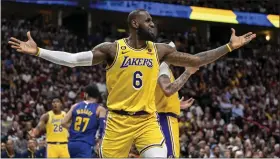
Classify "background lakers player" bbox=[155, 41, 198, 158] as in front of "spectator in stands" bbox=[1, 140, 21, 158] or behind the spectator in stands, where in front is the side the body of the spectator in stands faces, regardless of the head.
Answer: in front

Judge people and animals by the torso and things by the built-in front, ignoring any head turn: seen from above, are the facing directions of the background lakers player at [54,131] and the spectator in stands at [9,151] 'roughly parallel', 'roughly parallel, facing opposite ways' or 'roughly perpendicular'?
roughly parallel

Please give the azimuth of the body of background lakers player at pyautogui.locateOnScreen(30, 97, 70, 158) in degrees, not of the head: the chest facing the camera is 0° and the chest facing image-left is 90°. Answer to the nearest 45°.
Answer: approximately 0°

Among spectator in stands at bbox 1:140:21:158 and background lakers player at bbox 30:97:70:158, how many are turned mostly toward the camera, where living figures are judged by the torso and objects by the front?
2

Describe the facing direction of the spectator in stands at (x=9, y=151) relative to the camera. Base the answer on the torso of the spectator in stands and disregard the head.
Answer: toward the camera

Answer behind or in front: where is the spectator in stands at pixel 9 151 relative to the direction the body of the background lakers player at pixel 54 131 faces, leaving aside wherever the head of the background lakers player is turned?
behind

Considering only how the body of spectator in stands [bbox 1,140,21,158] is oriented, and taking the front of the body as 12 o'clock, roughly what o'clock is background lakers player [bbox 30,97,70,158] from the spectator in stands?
The background lakers player is roughly at 11 o'clock from the spectator in stands.
